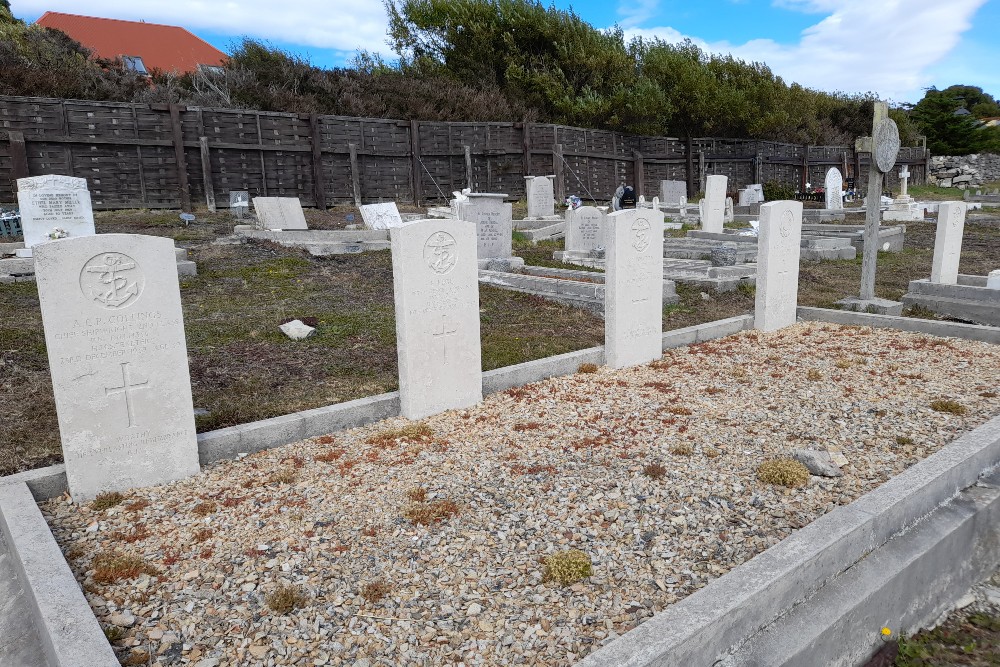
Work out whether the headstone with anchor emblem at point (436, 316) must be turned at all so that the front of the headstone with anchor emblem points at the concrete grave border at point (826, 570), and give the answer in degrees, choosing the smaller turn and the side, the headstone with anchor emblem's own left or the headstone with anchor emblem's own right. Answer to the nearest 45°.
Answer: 0° — it already faces it

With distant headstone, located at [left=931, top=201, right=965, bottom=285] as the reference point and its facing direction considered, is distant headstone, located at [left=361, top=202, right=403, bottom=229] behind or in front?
behind

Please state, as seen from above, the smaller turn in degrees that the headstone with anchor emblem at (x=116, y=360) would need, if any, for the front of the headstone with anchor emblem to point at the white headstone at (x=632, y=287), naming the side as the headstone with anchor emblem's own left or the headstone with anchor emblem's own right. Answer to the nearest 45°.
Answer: approximately 90° to the headstone with anchor emblem's own left

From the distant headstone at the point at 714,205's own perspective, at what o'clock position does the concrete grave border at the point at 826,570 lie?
The concrete grave border is roughly at 12 o'clock from the distant headstone.

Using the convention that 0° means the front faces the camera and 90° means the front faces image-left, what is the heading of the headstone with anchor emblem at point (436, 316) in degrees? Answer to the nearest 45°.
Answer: approximately 315°

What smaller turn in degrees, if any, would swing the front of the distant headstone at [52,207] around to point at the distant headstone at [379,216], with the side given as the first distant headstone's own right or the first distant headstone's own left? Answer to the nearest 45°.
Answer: approximately 90° to the first distant headstone's own left

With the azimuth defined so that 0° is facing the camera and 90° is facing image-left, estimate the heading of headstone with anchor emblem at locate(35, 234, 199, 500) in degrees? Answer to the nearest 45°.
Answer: approximately 0°

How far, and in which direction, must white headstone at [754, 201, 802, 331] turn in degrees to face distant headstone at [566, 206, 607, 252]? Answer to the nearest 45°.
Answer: approximately 180°

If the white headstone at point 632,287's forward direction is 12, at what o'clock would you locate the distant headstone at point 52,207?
The distant headstone is roughly at 5 o'clock from the white headstone.

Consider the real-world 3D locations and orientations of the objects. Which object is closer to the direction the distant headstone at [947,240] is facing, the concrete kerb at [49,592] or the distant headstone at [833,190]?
the concrete kerb

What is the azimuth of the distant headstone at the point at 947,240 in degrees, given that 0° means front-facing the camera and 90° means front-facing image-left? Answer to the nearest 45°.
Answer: approximately 315°
